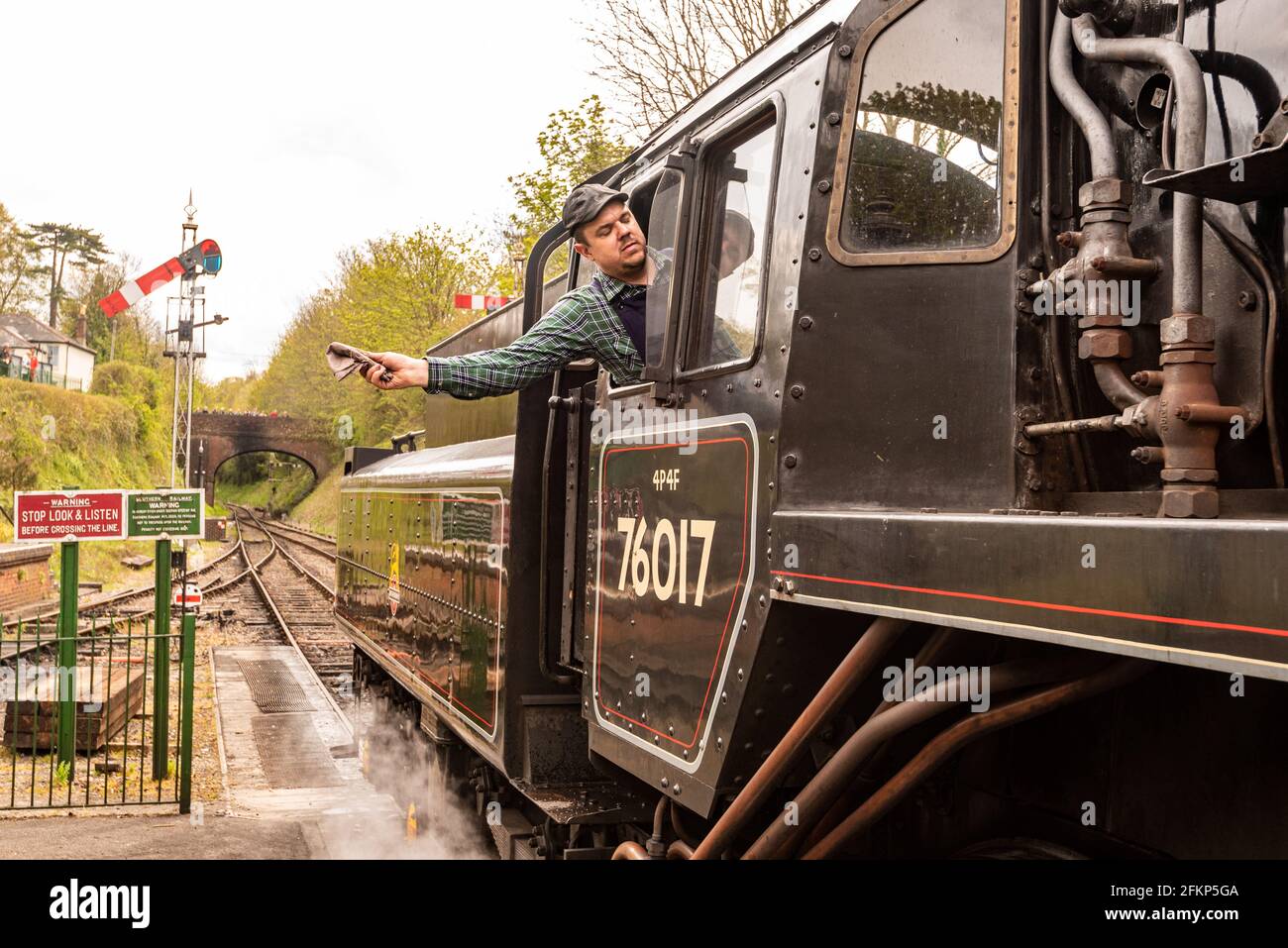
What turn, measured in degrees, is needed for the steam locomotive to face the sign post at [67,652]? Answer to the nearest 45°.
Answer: approximately 180°

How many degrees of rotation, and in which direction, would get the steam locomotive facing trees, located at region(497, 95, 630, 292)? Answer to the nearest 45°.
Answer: approximately 135° to its left

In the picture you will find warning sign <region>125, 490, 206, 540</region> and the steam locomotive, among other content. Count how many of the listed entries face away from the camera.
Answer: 0

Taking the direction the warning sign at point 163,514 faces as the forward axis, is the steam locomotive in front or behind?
in front

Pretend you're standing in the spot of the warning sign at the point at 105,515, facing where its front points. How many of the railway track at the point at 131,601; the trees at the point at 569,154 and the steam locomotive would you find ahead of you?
1

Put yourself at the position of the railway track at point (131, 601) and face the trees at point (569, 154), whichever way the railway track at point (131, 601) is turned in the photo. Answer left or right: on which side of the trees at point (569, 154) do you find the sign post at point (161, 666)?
right

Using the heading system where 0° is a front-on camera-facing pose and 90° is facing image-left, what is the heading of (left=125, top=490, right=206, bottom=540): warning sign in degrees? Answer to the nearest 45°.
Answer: approximately 0°

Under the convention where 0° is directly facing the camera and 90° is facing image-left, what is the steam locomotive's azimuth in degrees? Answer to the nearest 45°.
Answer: approximately 315°

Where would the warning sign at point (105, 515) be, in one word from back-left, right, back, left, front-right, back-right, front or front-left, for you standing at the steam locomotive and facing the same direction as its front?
back
